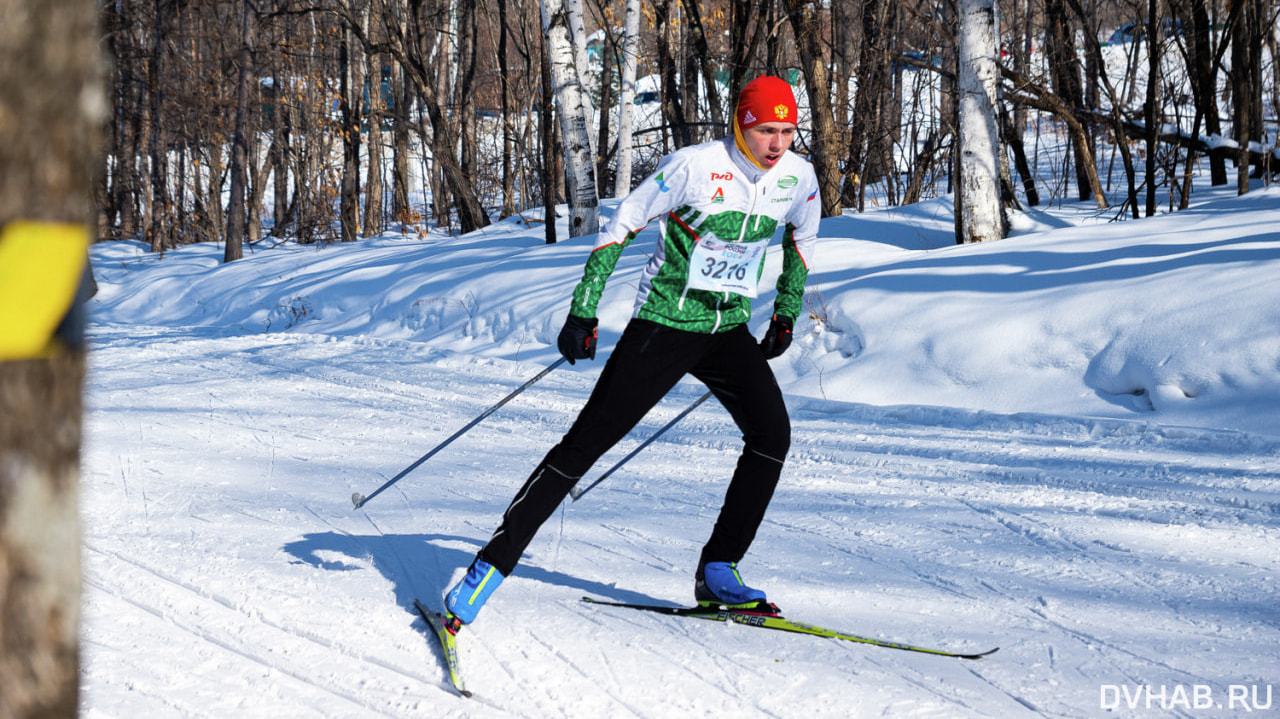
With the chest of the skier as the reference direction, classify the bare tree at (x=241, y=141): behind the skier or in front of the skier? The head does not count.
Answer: behind

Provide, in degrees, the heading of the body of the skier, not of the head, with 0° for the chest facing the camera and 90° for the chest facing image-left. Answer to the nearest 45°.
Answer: approximately 315°

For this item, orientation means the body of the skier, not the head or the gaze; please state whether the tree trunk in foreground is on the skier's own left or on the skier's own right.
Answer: on the skier's own right

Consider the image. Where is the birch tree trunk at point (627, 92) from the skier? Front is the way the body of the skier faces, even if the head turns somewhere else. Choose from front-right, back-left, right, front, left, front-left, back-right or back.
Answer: back-left

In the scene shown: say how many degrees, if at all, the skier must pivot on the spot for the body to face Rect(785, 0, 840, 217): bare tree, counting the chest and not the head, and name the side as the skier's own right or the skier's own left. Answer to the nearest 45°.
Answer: approximately 135° to the skier's own left

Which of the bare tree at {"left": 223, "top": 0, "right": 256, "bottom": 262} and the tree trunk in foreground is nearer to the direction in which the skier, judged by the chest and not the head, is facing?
the tree trunk in foreground
